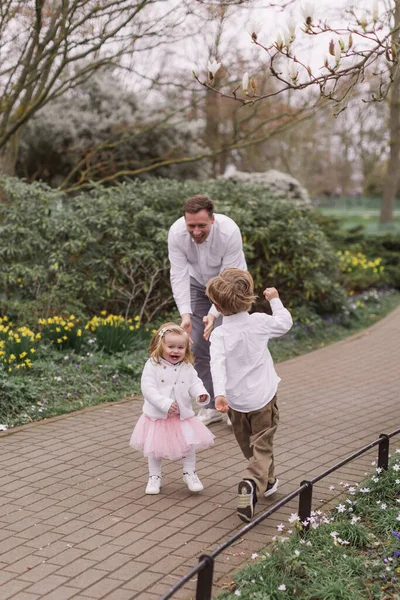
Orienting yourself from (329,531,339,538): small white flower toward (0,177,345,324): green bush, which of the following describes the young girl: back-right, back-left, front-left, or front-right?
front-left

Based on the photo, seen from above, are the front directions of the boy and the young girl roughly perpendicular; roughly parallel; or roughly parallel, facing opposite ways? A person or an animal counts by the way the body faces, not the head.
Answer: roughly parallel, facing opposite ways

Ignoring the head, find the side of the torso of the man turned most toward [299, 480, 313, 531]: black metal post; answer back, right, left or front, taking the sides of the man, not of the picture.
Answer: front

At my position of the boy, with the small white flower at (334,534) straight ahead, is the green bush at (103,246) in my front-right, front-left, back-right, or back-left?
back-left

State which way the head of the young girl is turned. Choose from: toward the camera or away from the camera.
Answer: toward the camera

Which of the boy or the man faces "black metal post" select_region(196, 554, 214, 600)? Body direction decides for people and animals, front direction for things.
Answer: the man

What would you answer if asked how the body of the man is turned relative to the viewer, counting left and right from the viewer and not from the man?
facing the viewer

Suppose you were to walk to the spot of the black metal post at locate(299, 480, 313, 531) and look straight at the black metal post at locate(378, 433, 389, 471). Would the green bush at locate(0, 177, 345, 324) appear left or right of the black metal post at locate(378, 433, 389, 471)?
left

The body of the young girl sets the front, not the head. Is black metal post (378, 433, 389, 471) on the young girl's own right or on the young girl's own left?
on the young girl's own left

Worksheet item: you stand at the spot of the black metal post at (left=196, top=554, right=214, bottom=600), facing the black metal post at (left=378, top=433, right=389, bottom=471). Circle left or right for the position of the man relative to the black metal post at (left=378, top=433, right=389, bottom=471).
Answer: left

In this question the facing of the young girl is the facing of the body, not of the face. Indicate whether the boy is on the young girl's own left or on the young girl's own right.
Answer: on the young girl's own left

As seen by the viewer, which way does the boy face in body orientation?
away from the camera

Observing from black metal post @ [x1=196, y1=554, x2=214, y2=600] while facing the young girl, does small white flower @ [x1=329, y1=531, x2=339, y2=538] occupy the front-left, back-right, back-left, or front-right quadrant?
front-right

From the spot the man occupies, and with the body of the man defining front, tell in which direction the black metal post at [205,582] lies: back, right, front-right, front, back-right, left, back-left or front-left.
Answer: front

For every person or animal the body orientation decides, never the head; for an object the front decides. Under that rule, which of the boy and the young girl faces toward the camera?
the young girl

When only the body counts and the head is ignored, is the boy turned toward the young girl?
no

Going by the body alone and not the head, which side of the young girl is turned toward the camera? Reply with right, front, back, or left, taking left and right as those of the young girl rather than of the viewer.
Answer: front

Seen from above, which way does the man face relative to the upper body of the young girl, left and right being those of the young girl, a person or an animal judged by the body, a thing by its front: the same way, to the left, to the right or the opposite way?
the same way

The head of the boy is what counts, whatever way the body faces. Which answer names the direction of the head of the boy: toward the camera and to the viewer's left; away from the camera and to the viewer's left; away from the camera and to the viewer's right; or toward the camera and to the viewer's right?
away from the camera and to the viewer's left
